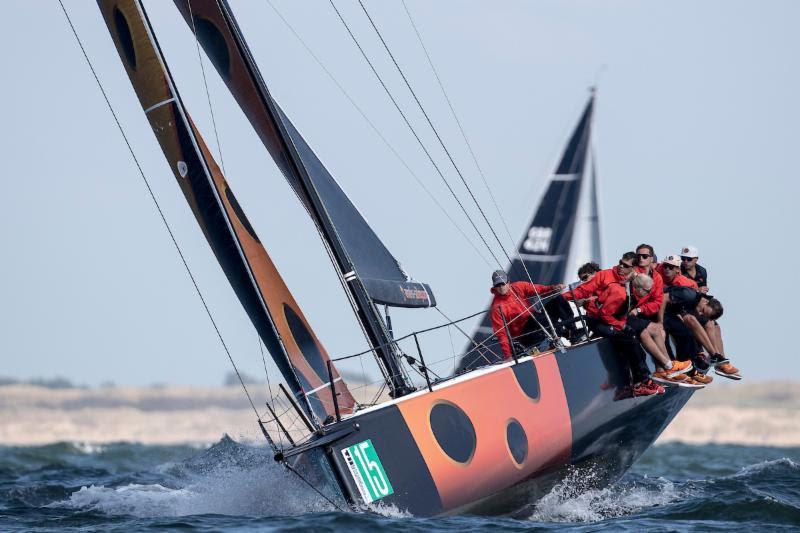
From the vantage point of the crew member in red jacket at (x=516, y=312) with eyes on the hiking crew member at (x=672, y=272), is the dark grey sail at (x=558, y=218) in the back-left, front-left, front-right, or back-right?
front-left

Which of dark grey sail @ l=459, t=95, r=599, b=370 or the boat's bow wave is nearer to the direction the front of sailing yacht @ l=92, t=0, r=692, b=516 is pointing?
the boat's bow wave

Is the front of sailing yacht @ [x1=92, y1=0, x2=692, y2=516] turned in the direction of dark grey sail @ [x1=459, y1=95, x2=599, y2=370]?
no

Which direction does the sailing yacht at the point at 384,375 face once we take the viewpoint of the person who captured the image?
facing the viewer and to the left of the viewer

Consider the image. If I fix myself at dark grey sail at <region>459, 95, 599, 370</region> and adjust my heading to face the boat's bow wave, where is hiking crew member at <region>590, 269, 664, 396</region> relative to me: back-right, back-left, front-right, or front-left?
front-left

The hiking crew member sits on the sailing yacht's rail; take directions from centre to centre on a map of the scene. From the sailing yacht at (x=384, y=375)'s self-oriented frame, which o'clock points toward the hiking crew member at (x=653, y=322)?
The hiking crew member is roughly at 7 o'clock from the sailing yacht.
